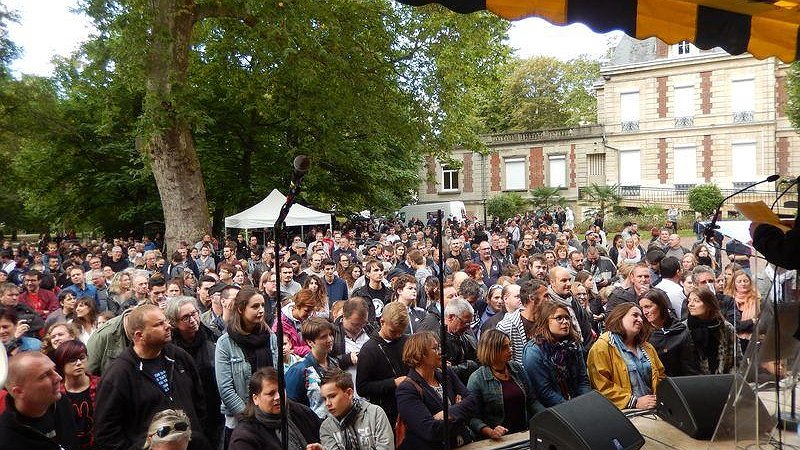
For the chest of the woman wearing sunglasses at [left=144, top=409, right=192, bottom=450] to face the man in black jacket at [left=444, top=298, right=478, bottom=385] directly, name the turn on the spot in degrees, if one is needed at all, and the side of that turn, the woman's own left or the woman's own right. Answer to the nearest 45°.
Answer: approximately 90° to the woman's own left

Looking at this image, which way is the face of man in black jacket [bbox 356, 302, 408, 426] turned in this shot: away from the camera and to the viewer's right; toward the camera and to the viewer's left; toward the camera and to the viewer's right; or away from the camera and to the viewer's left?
toward the camera and to the viewer's right

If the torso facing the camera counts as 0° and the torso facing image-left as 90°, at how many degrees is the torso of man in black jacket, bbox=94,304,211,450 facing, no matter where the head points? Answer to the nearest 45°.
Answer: approximately 315°

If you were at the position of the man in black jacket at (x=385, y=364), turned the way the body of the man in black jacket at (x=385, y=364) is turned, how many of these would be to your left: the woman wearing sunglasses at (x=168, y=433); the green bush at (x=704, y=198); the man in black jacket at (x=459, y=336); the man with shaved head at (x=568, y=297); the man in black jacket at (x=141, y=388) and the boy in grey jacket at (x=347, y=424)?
3

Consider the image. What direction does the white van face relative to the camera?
to the viewer's left

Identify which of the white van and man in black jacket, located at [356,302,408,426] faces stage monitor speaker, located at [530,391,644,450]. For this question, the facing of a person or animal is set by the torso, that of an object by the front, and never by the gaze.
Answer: the man in black jacket

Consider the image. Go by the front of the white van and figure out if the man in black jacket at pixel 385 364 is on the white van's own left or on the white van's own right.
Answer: on the white van's own left

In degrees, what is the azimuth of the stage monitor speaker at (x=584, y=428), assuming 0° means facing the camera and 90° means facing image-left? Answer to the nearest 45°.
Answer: approximately 315°

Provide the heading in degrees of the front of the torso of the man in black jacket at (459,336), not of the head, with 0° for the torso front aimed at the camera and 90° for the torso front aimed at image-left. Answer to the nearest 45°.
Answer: approximately 315°
